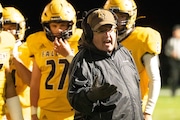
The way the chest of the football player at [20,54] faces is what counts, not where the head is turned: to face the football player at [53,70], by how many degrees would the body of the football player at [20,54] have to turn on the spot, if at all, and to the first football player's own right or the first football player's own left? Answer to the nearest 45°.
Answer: approximately 90° to the first football player's own left

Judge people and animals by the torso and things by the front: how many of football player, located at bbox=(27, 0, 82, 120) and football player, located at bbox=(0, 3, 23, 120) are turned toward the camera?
2

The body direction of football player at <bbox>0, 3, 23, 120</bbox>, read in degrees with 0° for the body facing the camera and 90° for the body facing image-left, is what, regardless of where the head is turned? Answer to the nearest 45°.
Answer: approximately 0°
